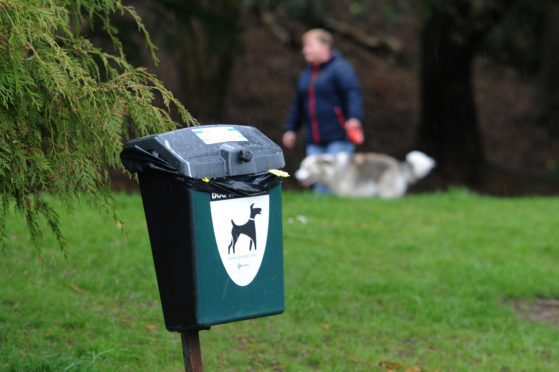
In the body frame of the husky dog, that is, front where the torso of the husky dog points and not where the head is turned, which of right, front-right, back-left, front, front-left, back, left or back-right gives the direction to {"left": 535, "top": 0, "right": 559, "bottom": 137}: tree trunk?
back-right

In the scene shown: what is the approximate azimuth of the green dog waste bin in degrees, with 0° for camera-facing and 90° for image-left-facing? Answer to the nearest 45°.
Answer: approximately 315°

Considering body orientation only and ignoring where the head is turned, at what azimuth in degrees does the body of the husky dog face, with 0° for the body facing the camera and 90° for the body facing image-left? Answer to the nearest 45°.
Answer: approximately 90°

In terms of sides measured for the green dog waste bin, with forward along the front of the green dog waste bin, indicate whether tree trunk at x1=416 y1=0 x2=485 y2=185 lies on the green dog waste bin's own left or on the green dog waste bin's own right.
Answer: on the green dog waste bin's own left

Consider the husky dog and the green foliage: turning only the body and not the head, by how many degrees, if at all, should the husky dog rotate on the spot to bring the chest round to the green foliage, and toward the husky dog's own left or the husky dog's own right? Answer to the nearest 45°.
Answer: approximately 90° to the husky dog's own left

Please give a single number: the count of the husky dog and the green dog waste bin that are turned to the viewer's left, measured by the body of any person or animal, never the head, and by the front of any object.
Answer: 1

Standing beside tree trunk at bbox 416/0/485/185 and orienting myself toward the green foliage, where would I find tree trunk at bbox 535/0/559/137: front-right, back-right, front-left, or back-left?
back-left

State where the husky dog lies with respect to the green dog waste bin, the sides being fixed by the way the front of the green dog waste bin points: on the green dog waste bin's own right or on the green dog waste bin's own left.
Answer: on the green dog waste bin's own left

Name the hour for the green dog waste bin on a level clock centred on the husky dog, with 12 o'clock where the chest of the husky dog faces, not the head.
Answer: The green dog waste bin is roughly at 9 o'clock from the husky dog.

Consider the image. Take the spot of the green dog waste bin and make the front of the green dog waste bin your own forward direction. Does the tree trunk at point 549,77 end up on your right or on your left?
on your left
